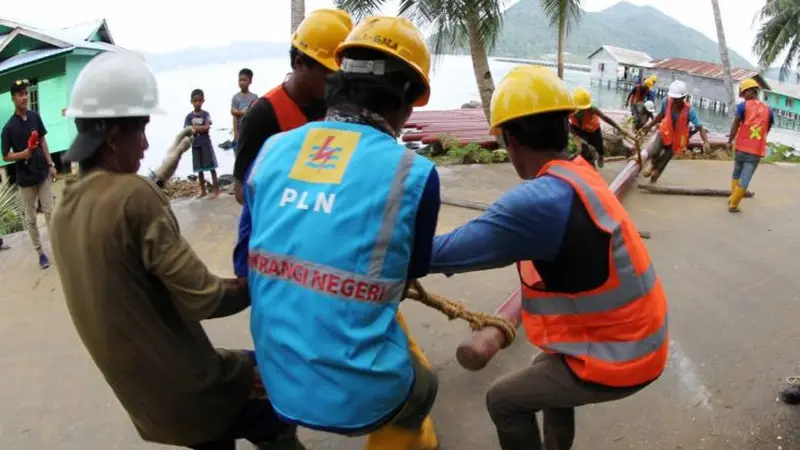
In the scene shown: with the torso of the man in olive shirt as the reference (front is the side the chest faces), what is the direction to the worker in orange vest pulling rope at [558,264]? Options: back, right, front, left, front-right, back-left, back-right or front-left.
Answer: front-right

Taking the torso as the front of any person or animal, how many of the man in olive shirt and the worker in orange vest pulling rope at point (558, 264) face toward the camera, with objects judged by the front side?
0

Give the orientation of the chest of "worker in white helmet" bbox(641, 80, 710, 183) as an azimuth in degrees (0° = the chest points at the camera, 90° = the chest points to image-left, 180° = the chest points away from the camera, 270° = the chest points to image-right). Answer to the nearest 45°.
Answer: approximately 0°

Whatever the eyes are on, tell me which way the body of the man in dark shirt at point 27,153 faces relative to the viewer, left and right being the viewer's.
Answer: facing the viewer and to the right of the viewer

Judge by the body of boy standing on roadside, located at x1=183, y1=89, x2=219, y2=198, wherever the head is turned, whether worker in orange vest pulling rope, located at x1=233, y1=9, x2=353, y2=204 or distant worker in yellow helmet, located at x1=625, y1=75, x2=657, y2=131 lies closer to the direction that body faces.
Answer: the worker in orange vest pulling rope

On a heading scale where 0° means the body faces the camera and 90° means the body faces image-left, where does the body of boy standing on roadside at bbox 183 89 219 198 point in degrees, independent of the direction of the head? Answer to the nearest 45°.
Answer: approximately 0°

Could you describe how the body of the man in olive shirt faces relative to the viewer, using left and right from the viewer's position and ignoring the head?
facing away from the viewer and to the right of the viewer

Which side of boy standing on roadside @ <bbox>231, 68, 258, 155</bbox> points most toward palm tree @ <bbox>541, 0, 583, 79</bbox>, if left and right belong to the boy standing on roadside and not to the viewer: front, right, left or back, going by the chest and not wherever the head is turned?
left

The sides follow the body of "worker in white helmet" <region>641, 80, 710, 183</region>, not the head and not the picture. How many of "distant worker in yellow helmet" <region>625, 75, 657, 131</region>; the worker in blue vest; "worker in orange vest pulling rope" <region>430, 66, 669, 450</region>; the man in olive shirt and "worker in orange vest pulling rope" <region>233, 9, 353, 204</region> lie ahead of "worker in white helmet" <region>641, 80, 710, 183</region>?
4

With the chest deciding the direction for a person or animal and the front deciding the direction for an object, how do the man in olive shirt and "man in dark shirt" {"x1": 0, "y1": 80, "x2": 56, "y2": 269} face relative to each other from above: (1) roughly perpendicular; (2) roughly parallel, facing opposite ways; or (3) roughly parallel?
roughly perpendicular
